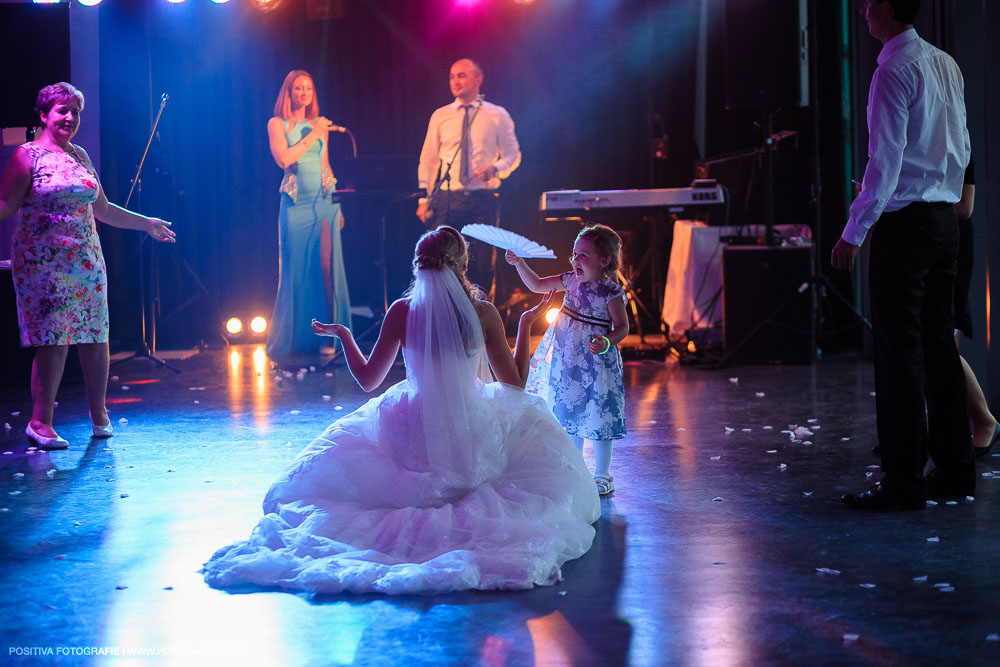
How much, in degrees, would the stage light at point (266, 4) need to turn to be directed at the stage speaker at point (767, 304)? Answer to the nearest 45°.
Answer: approximately 45° to its left

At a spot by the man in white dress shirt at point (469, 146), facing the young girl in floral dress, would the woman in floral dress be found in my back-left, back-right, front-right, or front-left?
front-right

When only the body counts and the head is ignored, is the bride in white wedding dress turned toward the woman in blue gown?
yes

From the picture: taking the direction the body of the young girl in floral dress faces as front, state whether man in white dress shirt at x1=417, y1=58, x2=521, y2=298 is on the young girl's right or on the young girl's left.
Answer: on the young girl's right

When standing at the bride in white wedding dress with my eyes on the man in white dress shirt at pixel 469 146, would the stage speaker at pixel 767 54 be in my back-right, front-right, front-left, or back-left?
front-right

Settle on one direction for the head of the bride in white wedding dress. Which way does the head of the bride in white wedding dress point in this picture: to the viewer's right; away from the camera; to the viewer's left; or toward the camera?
away from the camera

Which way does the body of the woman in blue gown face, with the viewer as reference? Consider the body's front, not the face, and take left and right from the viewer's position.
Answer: facing the viewer and to the right of the viewer

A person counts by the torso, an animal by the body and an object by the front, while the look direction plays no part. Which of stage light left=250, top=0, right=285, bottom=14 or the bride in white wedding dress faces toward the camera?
the stage light

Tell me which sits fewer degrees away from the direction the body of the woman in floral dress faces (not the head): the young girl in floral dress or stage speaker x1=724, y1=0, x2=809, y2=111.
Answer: the young girl in floral dress

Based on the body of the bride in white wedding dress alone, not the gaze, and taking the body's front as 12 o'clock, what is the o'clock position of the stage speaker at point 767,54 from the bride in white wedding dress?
The stage speaker is roughly at 1 o'clock from the bride in white wedding dress.

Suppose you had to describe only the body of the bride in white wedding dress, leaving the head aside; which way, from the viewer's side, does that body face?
away from the camera

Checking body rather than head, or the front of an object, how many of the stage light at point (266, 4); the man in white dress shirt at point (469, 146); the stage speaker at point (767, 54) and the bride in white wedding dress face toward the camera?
3

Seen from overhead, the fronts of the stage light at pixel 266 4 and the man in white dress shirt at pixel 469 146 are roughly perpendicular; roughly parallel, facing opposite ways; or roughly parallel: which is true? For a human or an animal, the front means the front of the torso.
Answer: roughly parallel

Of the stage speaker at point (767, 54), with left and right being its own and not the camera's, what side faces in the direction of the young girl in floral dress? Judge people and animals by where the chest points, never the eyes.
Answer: front

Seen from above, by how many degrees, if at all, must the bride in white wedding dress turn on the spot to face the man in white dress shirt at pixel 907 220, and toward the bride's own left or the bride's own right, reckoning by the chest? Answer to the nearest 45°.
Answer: approximately 90° to the bride's own right

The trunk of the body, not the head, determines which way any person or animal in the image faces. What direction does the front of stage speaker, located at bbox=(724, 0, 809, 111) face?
toward the camera
